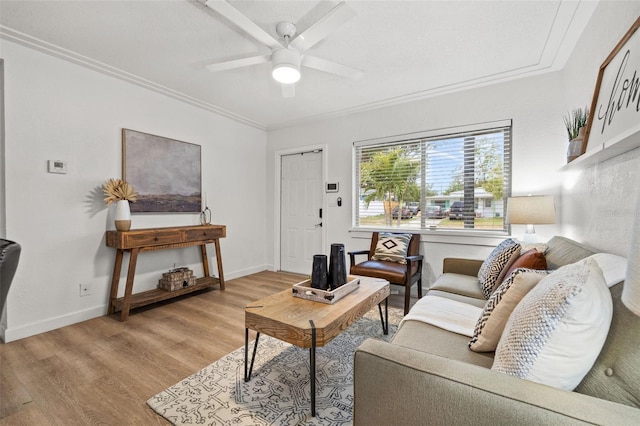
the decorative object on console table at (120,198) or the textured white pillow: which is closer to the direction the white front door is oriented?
the decorative object on console table

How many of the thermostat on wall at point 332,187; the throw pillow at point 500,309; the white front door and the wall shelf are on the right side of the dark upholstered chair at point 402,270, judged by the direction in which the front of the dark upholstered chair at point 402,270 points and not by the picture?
2

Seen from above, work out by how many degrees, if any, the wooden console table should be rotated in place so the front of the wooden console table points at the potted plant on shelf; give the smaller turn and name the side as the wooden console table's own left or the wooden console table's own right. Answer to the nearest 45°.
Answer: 0° — it already faces it

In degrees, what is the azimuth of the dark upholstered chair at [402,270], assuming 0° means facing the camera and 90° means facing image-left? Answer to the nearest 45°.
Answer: approximately 45°

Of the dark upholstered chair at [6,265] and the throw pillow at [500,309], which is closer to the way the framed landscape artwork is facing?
the throw pillow

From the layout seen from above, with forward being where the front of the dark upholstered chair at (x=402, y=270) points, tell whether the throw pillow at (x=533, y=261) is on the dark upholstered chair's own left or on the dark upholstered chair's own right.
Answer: on the dark upholstered chair's own left

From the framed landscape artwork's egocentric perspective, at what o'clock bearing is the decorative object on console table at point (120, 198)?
The decorative object on console table is roughly at 3 o'clock from the framed landscape artwork.

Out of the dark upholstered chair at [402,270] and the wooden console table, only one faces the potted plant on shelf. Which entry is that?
the wooden console table

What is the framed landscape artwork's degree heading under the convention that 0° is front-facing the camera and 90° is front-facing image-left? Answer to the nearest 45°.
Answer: approximately 315°

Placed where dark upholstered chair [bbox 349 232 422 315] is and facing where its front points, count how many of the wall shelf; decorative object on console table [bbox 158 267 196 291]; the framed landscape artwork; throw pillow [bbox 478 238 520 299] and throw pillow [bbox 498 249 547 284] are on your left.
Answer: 3

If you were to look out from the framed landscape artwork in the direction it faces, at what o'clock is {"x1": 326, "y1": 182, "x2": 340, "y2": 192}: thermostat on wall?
The thermostat on wall is roughly at 11 o'clock from the framed landscape artwork.

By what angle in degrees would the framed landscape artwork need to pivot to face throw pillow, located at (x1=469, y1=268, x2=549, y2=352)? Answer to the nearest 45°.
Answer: approximately 45° to its right
